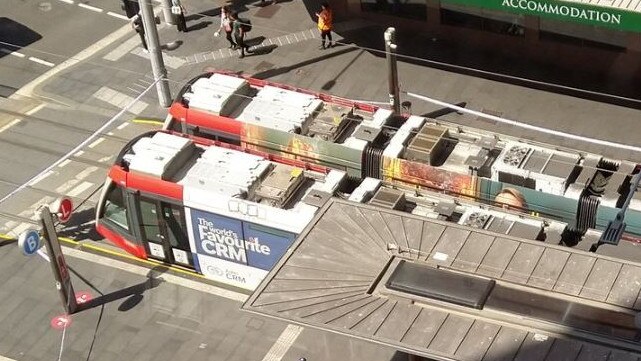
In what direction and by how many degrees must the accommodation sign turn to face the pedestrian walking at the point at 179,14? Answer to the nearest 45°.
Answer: approximately 90° to its right

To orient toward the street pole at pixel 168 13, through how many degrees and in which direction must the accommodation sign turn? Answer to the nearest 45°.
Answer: approximately 90° to its right

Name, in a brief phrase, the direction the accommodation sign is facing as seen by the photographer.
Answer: facing the viewer

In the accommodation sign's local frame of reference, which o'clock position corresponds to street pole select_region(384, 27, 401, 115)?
The street pole is roughly at 2 o'clock from the accommodation sign.

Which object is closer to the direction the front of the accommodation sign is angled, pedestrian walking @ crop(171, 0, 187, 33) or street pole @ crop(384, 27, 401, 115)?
the street pole

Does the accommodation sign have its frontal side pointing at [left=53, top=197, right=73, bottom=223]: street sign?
no

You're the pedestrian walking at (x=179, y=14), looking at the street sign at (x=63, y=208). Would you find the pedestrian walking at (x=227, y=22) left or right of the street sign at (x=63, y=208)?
left

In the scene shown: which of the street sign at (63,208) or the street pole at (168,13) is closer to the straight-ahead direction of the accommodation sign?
the street sign

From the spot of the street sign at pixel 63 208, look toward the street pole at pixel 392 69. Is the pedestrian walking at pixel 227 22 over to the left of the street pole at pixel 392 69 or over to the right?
left

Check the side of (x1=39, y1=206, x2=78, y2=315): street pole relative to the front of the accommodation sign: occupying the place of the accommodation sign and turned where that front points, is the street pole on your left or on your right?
on your right

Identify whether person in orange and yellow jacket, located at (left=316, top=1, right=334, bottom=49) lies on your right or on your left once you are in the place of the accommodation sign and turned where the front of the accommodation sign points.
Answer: on your right

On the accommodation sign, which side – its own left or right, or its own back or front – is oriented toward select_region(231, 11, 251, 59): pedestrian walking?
right

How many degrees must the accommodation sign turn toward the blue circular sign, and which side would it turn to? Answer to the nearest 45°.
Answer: approximately 45° to its right

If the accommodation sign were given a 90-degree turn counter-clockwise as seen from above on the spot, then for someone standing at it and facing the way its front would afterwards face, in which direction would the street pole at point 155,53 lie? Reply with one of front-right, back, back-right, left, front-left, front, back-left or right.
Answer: back

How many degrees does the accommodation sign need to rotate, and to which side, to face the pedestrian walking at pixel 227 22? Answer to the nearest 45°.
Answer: approximately 90° to its right

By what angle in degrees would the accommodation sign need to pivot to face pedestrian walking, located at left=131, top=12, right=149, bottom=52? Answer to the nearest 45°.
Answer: approximately 90° to its right

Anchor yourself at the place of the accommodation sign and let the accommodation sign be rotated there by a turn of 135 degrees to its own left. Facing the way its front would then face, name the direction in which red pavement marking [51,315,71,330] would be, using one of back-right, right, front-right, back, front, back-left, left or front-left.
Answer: back
